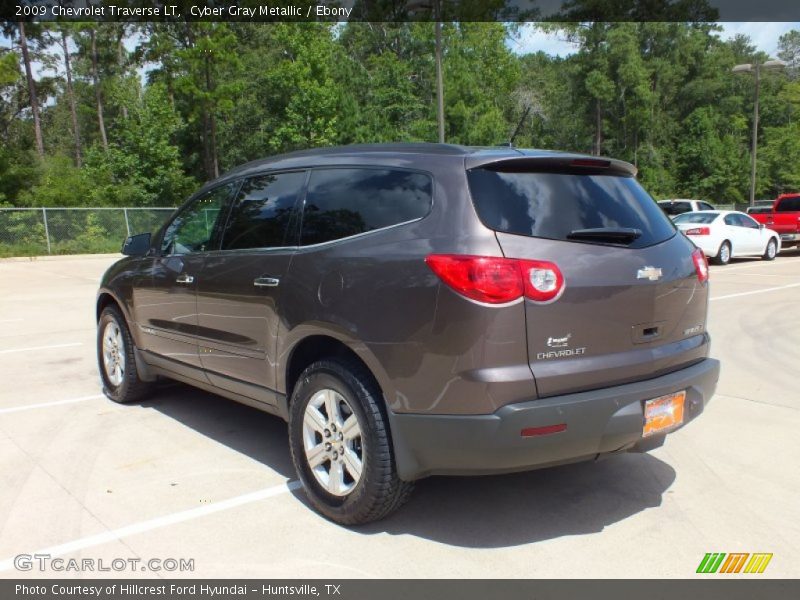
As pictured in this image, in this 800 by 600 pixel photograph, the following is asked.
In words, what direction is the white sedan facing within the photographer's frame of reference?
facing away from the viewer and to the right of the viewer

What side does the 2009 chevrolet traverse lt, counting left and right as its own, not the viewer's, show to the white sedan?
right

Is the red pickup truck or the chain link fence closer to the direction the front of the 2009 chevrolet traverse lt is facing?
the chain link fence

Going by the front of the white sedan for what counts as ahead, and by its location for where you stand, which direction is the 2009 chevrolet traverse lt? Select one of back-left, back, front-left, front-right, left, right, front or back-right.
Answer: back-right

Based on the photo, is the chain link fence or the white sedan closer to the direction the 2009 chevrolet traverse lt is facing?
the chain link fence

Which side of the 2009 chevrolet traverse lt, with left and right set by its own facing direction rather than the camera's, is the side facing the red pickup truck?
right

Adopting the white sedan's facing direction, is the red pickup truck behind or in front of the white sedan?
in front

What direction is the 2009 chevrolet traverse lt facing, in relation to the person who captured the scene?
facing away from the viewer and to the left of the viewer
